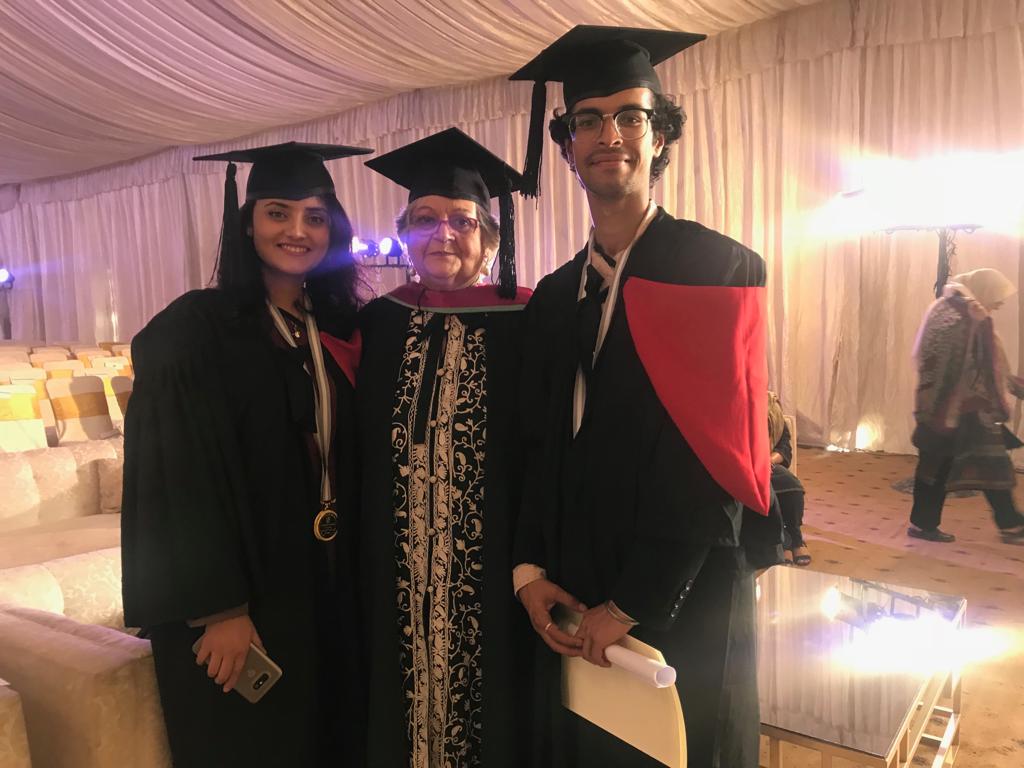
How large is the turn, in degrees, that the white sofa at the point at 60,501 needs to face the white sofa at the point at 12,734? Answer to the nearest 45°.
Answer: approximately 45° to its right

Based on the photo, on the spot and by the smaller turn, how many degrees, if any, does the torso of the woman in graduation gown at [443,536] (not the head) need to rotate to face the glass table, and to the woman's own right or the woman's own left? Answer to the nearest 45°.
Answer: approximately 90° to the woman's own left

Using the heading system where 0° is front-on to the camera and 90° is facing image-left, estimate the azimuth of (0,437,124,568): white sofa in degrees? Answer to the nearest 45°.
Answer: approximately 315°

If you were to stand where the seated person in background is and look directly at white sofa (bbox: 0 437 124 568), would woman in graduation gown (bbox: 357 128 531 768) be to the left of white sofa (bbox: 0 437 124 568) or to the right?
left

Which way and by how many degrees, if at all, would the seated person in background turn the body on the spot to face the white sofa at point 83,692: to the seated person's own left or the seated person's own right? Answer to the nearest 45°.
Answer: approximately 45° to the seated person's own right

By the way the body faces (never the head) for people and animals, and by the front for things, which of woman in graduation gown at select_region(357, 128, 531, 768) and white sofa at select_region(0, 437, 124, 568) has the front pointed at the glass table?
the white sofa

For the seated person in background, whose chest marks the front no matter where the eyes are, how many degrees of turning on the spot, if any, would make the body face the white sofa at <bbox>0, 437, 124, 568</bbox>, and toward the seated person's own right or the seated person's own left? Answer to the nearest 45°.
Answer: approximately 90° to the seated person's own right

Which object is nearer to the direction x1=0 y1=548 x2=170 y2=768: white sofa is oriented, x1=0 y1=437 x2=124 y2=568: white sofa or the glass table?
the glass table

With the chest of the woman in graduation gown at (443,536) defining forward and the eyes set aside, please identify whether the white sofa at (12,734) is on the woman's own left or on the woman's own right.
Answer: on the woman's own right

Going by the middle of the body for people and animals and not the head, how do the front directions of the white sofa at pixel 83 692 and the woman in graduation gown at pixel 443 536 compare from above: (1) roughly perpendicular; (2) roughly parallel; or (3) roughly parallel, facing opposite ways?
roughly perpendicular
